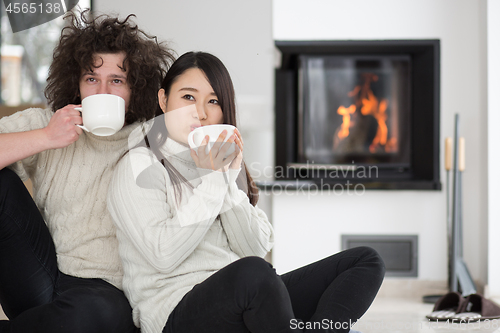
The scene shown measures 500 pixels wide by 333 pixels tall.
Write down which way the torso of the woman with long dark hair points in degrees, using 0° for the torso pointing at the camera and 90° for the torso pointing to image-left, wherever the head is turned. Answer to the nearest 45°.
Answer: approximately 315°

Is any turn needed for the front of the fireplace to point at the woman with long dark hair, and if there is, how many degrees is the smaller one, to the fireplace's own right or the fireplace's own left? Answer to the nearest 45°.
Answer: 0° — it already faces them

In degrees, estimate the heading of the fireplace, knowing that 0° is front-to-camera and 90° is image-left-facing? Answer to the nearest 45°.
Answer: approximately 0°

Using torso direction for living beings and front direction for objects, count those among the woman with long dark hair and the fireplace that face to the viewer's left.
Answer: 0

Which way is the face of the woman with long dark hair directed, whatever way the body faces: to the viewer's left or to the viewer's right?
to the viewer's right

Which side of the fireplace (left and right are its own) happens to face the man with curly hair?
front

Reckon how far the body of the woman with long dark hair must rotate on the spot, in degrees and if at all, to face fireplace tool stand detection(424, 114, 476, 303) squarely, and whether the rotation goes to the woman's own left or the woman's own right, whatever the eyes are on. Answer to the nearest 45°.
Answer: approximately 90° to the woman's own left
